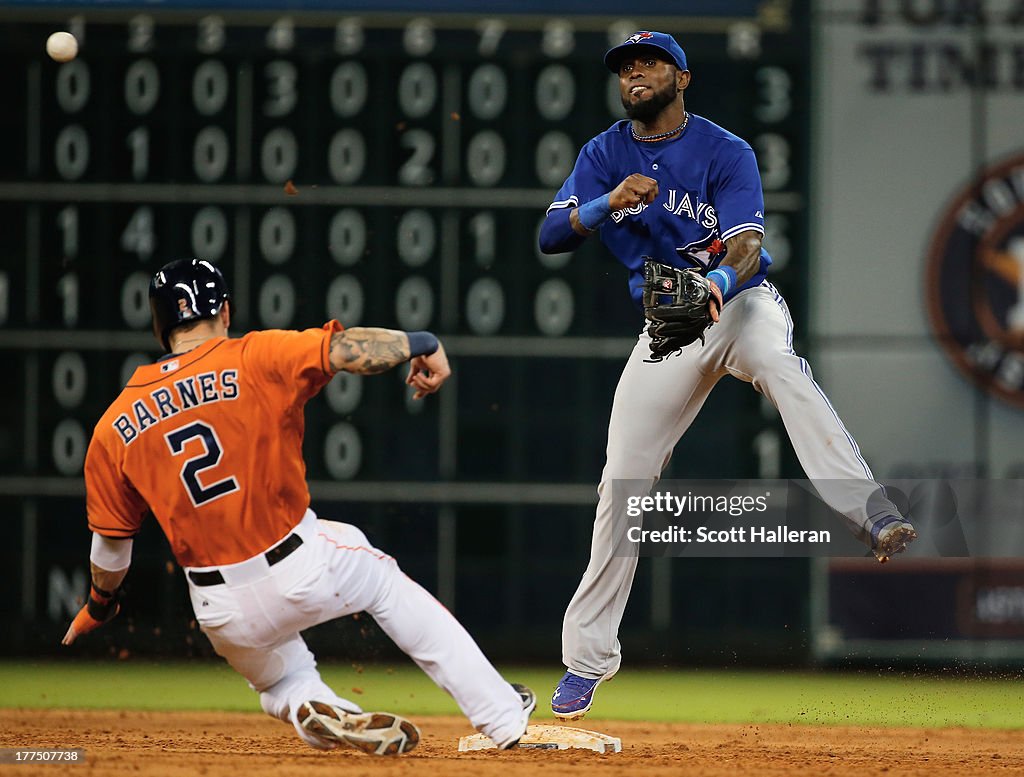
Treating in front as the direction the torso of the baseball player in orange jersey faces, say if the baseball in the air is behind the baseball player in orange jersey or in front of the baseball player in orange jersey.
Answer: in front

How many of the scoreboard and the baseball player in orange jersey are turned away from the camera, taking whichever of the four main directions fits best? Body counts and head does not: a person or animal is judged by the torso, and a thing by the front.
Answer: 1

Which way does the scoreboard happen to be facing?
toward the camera

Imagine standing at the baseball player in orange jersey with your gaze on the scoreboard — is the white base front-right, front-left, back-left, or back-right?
front-right

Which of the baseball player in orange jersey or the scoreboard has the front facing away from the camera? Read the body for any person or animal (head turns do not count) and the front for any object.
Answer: the baseball player in orange jersey

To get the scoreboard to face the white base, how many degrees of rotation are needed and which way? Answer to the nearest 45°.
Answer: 0° — it already faces it

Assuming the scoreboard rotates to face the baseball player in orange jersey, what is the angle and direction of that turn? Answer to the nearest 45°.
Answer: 0° — it already faces them

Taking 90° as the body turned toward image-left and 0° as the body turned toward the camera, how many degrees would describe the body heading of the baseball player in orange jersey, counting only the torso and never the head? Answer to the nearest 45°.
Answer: approximately 180°

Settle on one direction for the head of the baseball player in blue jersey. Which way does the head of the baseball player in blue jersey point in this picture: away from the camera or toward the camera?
toward the camera

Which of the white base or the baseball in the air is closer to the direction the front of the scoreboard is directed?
the white base

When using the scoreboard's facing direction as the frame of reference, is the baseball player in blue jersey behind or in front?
in front

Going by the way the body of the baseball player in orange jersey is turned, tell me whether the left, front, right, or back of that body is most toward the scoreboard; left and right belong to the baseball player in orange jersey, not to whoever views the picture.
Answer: front

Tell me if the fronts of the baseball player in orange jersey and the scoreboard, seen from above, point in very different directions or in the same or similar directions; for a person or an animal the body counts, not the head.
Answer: very different directions

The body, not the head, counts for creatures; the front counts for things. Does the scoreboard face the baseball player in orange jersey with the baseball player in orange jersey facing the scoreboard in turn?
yes

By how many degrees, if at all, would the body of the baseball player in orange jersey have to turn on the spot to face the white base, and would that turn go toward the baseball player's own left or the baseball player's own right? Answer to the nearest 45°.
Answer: approximately 45° to the baseball player's own right
